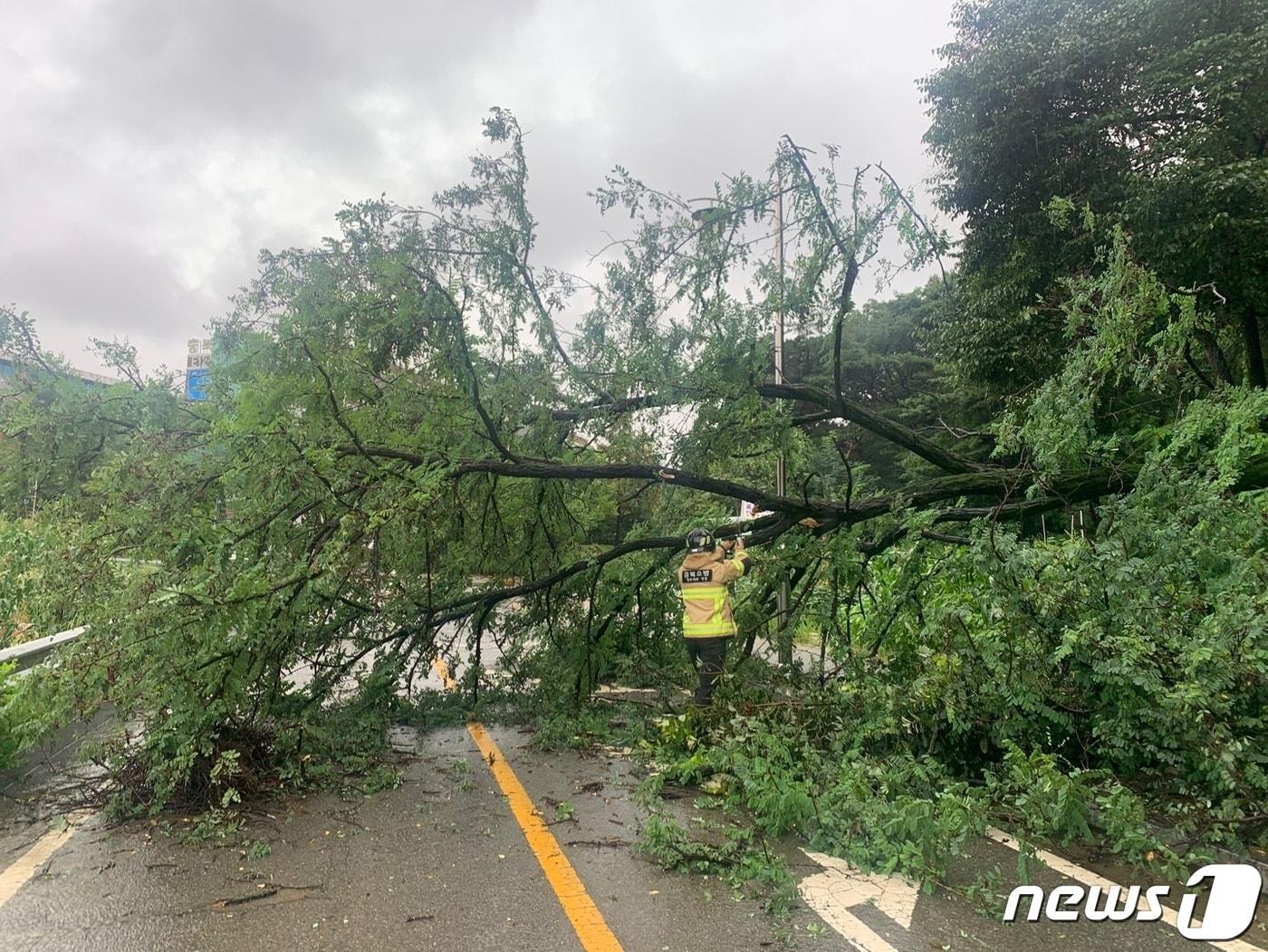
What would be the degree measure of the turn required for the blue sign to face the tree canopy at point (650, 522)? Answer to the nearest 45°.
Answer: approximately 45° to its left

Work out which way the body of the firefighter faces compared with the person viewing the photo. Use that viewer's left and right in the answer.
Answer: facing away from the viewer and to the right of the viewer

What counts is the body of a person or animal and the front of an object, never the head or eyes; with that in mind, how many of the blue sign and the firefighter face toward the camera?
1

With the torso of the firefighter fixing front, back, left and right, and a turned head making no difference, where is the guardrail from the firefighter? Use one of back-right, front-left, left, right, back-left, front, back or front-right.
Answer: back-left

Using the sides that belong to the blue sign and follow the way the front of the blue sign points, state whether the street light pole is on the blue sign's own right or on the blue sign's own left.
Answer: on the blue sign's own left
